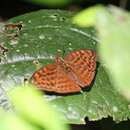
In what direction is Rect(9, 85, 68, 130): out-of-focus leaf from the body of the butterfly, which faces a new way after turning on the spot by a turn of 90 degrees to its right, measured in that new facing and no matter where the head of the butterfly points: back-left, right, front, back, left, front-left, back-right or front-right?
back-right

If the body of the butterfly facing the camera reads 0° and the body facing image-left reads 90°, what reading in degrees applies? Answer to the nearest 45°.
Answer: approximately 135°

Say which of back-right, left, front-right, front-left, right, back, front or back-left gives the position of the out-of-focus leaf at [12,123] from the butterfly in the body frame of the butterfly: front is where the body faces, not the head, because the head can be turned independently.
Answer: back-left
